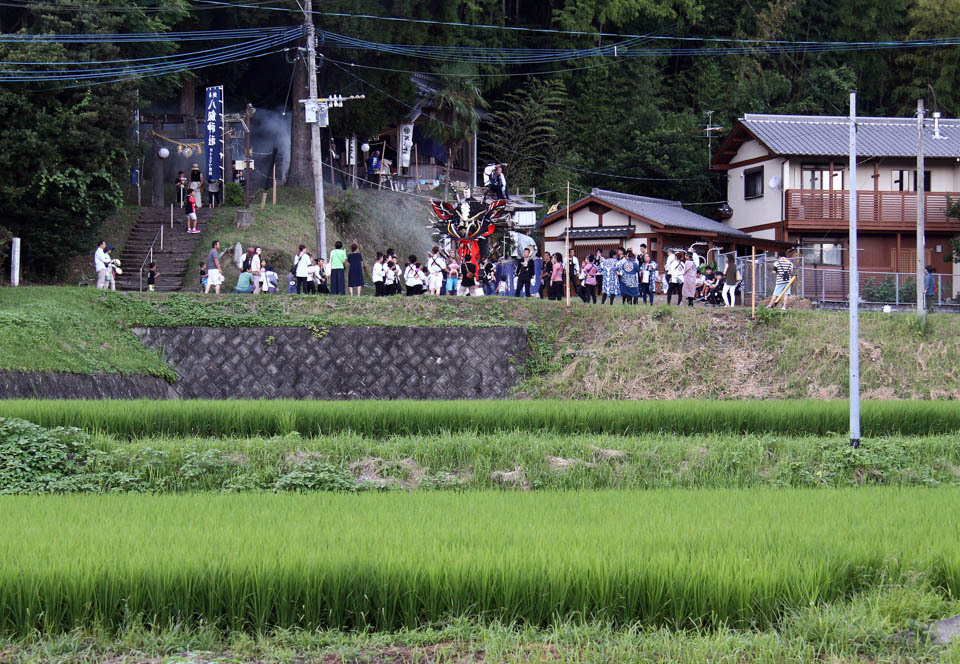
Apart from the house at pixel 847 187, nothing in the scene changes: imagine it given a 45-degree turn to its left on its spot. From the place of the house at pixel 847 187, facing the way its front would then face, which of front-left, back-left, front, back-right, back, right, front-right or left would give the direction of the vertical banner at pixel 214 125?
right

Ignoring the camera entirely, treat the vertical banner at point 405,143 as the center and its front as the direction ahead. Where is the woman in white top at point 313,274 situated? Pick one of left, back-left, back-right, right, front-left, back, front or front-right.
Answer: front

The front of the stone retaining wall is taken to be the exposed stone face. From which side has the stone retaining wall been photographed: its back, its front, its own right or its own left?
front

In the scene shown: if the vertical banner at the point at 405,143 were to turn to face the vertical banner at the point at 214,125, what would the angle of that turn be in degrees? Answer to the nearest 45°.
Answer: approximately 45° to its right

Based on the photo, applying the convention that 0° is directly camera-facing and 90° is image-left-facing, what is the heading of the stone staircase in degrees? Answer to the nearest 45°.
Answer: approximately 0°

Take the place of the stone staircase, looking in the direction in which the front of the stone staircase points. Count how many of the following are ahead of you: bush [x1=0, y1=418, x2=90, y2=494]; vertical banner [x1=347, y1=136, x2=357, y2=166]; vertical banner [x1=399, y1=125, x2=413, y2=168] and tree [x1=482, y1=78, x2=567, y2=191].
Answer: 1

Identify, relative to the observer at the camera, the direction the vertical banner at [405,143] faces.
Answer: facing the viewer

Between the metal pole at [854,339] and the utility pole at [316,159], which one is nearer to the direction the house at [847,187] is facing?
the metal pole

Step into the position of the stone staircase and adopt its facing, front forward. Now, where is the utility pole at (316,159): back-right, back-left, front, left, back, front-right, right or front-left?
front-left

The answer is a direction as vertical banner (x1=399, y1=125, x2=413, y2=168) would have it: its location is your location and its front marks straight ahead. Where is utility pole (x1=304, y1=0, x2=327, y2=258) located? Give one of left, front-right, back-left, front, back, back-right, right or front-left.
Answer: front

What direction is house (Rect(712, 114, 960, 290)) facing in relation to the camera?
toward the camera

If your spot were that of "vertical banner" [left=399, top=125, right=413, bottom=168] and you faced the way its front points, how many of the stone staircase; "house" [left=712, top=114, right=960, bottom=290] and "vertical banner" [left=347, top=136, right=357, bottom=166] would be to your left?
1
